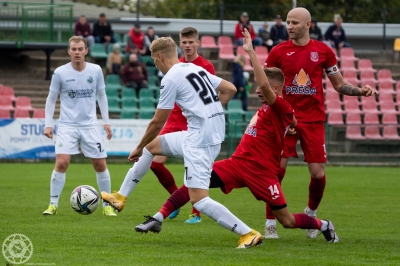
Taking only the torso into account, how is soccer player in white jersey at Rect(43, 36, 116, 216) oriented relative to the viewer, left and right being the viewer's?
facing the viewer

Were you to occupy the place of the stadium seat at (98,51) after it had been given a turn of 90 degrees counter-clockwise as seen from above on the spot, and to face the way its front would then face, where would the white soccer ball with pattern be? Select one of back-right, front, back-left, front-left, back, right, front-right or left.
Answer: right

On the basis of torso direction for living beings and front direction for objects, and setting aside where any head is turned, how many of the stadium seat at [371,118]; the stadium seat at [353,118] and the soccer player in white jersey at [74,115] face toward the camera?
3

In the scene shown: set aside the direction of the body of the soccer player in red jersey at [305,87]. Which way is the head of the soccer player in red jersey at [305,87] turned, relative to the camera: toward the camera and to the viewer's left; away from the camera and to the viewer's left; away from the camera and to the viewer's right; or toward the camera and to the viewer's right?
toward the camera and to the viewer's left

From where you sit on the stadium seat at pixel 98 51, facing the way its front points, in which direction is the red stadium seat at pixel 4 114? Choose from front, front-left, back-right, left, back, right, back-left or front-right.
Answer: front-right

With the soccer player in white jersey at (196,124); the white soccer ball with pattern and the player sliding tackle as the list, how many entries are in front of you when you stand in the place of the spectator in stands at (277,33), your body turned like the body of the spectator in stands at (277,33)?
3

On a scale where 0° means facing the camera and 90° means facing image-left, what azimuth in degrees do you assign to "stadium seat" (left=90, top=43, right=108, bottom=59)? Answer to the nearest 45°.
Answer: approximately 0°

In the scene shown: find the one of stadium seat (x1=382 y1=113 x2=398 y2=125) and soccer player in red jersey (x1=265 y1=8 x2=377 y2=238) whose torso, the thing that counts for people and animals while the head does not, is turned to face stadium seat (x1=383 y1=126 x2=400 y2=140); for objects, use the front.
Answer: stadium seat (x1=382 y1=113 x2=398 y2=125)

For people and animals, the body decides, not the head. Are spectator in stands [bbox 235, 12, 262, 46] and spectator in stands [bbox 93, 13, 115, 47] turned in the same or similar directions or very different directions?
same or similar directions

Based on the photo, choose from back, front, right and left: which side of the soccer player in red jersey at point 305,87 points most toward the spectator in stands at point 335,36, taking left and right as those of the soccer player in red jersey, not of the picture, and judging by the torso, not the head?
back

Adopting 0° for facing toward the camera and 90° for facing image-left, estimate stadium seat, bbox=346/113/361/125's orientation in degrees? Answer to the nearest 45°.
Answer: approximately 0°

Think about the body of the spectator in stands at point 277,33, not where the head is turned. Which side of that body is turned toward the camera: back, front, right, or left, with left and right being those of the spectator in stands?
front

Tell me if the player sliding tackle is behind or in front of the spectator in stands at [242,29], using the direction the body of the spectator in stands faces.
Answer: in front

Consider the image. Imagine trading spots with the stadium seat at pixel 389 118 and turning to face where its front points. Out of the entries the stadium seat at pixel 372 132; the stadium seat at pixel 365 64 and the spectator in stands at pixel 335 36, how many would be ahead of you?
1

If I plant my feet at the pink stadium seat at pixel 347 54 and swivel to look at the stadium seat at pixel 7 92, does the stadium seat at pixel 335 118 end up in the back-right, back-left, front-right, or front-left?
front-left
